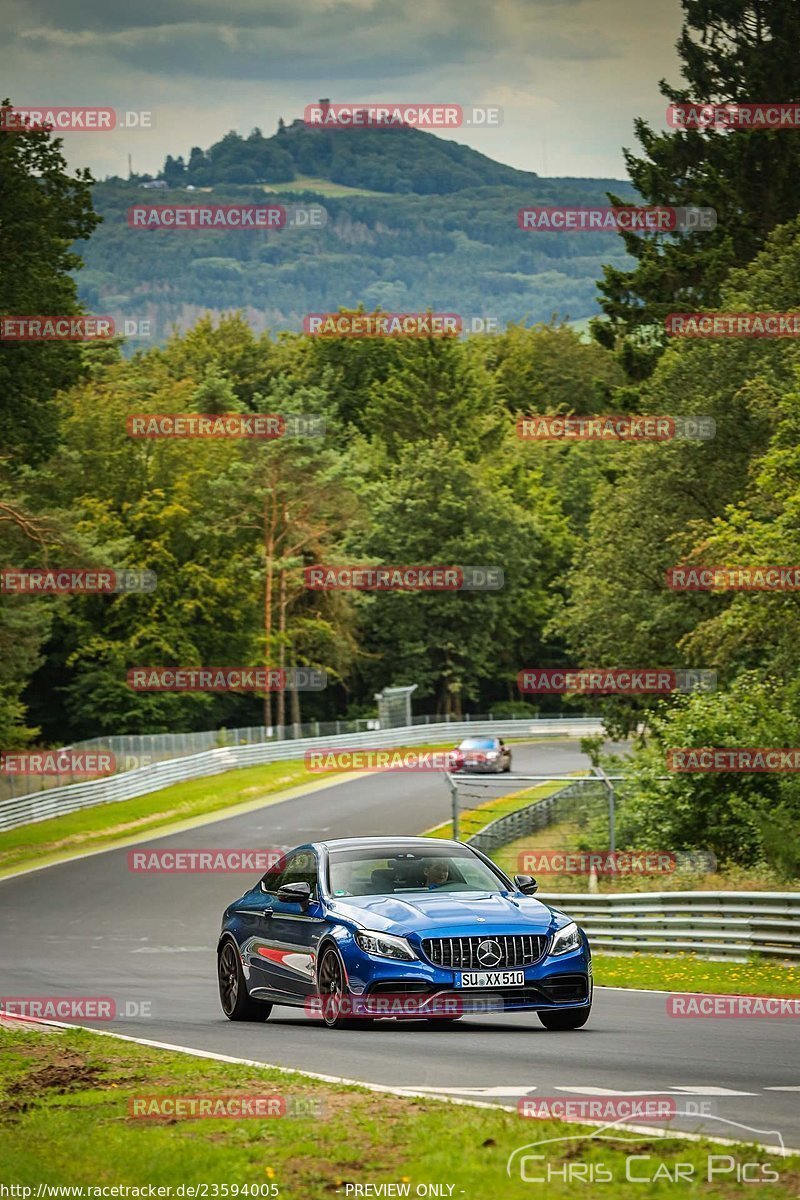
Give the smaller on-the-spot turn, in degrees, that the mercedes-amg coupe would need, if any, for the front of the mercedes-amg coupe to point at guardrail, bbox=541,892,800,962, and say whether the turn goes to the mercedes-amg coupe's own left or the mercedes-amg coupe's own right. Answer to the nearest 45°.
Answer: approximately 135° to the mercedes-amg coupe's own left

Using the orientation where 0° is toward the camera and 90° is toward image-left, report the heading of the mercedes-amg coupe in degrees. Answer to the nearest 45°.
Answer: approximately 315°

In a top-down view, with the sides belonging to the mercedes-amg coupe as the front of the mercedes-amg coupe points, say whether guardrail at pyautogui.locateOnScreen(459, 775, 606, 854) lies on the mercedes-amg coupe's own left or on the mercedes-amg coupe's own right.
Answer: on the mercedes-amg coupe's own left
